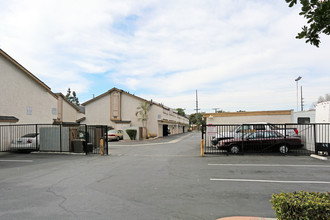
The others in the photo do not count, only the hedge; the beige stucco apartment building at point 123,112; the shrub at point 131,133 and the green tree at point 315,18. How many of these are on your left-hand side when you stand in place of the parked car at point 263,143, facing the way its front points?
2

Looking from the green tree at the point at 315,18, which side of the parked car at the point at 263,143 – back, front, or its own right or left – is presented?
left

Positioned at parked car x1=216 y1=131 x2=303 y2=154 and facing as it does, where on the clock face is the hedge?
The hedge is roughly at 9 o'clock from the parked car.

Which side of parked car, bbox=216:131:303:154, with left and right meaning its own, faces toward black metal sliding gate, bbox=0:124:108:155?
front

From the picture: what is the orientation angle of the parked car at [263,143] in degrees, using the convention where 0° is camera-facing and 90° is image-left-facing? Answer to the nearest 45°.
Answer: approximately 90°
